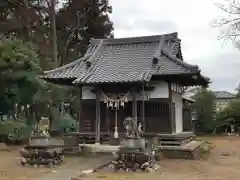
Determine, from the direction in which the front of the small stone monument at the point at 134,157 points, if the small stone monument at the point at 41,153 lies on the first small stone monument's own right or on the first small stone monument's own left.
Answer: on the first small stone monument's own right

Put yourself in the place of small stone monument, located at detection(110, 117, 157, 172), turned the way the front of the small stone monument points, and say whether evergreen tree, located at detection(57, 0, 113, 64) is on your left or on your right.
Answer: on your right

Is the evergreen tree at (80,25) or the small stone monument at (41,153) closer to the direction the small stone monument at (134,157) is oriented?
the small stone monument

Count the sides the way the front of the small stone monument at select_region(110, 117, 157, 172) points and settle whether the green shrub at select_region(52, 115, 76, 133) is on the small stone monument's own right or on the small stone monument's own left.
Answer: on the small stone monument's own right

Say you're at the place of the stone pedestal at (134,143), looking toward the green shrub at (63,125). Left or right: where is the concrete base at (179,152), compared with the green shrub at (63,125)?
right

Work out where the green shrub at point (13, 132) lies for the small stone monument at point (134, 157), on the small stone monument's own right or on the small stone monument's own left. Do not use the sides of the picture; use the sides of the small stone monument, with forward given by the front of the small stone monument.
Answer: on the small stone monument's own right

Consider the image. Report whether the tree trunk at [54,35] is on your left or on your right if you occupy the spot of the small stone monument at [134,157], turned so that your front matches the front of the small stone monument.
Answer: on your right

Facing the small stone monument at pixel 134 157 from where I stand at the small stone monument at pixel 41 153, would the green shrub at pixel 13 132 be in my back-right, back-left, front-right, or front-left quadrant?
back-left

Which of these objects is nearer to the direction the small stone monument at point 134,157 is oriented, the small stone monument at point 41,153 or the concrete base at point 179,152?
the small stone monument

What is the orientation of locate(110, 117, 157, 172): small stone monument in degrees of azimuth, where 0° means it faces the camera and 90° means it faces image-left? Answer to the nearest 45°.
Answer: approximately 45°
